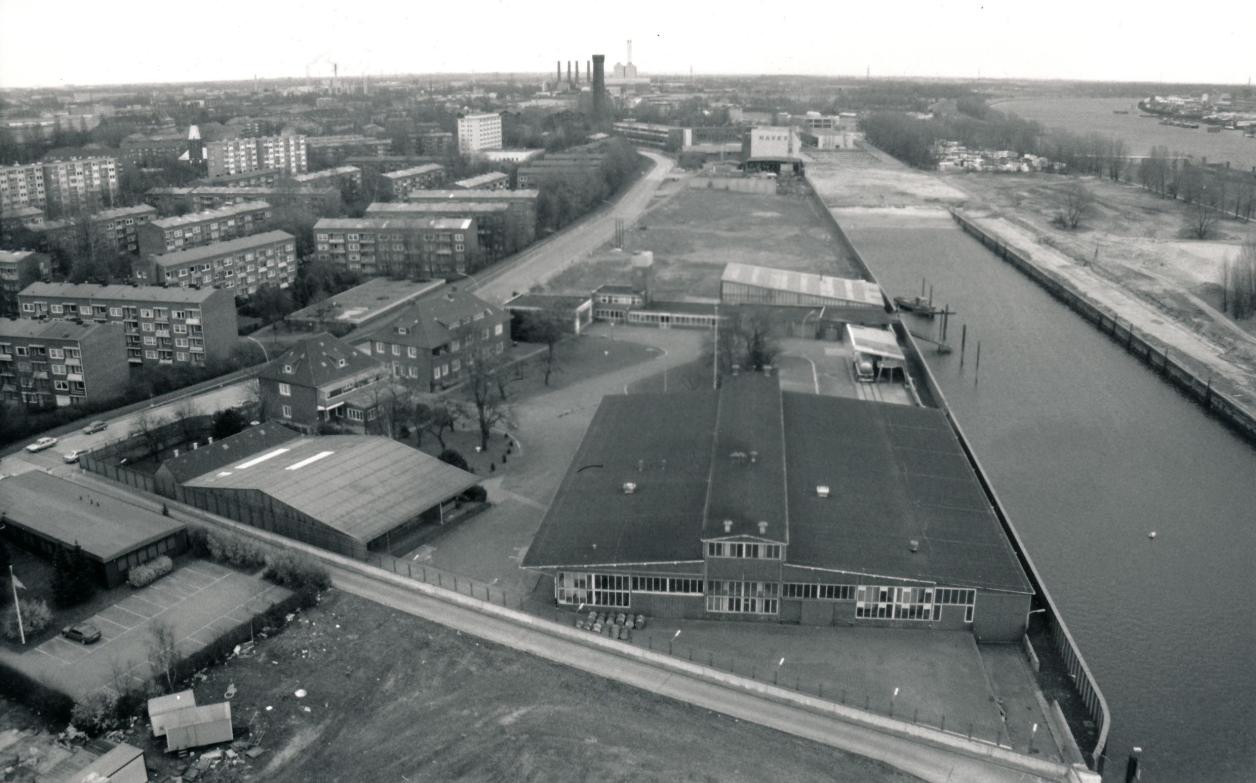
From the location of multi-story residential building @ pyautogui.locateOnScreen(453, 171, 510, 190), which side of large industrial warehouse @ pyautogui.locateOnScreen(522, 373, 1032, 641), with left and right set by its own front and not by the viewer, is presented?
back

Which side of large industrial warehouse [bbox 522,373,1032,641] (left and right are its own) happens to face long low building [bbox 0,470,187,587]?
right

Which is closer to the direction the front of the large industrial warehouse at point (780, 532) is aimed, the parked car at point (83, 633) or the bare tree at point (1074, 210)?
the parked car

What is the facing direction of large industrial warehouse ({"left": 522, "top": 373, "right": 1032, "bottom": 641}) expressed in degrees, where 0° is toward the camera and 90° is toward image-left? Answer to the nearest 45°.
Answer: approximately 0°

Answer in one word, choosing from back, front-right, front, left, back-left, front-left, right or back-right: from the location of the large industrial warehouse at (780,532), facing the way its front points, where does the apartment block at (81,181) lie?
back-right

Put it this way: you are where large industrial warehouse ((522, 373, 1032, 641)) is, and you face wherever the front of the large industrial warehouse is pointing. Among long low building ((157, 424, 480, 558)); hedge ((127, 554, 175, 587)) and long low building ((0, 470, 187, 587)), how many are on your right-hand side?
3

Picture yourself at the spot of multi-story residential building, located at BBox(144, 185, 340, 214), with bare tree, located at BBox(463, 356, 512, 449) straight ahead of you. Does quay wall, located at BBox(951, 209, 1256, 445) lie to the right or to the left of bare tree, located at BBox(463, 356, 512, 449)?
left

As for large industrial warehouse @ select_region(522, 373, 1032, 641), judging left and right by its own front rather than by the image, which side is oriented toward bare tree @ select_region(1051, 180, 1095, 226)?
back

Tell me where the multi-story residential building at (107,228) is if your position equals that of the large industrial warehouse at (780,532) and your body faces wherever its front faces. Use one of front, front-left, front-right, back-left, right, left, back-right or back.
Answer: back-right

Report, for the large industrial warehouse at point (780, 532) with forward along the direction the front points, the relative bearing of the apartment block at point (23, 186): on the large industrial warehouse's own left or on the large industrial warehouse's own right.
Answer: on the large industrial warehouse's own right

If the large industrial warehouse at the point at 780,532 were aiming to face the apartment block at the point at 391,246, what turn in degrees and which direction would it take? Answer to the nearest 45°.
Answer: approximately 135° to its right

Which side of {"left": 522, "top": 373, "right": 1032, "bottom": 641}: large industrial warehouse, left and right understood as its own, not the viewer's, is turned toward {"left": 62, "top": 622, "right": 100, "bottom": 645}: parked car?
right

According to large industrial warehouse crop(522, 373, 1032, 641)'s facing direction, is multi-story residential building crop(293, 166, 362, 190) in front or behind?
behind

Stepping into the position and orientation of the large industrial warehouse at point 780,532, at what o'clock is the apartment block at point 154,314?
The apartment block is roughly at 4 o'clock from the large industrial warehouse.
